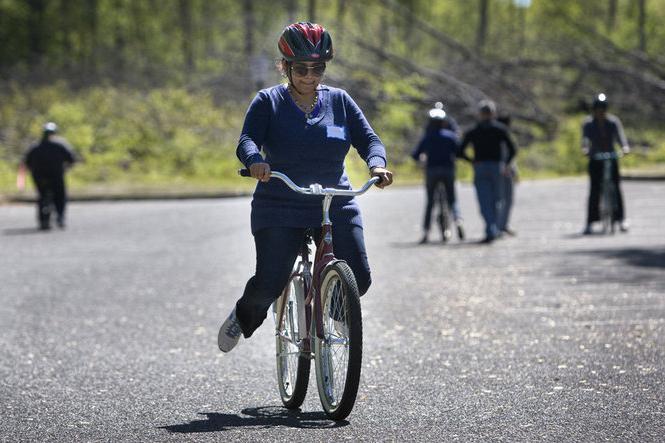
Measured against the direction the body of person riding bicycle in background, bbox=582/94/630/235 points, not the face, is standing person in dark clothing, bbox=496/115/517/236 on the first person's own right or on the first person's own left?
on the first person's own right

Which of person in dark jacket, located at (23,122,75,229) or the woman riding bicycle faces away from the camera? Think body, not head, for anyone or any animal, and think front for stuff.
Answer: the person in dark jacket

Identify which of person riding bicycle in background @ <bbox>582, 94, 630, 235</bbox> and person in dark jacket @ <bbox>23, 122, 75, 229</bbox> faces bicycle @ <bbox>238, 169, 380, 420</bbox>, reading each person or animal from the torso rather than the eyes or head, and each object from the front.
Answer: the person riding bicycle in background

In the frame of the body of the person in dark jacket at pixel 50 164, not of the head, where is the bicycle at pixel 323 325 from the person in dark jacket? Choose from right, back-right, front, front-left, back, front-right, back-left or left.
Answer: back

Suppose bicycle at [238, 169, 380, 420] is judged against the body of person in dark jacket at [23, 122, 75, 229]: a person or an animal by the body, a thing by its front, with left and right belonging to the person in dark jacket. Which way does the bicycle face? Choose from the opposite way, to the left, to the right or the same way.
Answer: the opposite way

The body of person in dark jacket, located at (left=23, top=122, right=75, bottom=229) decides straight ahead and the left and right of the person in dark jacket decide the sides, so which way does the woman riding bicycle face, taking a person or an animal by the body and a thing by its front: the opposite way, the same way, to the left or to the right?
the opposite way

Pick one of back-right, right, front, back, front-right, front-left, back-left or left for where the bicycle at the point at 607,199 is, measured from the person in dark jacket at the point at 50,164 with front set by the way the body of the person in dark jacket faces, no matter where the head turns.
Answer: back-right

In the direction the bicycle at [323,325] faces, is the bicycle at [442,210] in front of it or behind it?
behind

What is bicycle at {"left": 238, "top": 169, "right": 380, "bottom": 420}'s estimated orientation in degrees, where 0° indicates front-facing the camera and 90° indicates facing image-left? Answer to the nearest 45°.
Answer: approximately 0°

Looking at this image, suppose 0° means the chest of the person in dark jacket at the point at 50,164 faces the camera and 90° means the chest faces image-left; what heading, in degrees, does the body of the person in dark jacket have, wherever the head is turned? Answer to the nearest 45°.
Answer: approximately 180°

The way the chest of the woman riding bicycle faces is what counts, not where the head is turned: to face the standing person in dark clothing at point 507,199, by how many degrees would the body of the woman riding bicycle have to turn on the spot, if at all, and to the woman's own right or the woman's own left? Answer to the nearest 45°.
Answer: approximately 180°
